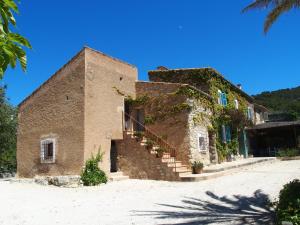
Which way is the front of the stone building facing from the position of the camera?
facing the viewer and to the right of the viewer

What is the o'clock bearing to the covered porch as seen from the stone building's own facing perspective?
The covered porch is roughly at 9 o'clock from the stone building.

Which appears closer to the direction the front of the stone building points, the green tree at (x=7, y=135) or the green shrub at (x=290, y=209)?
the green shrub

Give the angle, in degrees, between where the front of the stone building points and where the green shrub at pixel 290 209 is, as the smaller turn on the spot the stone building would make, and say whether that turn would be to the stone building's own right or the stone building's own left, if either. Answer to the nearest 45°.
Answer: approximately 45° to the stone building's own right

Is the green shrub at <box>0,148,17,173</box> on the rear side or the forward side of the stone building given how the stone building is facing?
on the rear side

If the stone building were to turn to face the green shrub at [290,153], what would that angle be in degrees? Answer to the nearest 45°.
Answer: approximately 90° to its left

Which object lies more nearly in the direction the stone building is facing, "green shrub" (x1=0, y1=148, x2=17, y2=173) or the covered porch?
the covered porch
